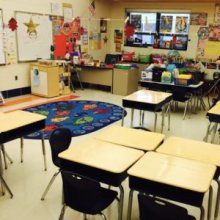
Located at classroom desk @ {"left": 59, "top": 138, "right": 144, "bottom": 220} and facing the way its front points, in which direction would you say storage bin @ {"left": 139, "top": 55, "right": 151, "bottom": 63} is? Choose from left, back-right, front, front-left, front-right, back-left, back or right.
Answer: back-right

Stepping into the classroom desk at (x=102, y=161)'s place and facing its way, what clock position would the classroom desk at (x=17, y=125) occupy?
the classroom desk at (x=17, y=125) is roughly at 3 o'clock from the classroom desk at (x=102, y=161).

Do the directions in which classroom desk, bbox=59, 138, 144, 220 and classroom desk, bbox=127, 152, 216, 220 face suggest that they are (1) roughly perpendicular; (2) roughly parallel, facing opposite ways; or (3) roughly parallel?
roughly parallel

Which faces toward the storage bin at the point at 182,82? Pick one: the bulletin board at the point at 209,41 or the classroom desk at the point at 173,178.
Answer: the bulletin board

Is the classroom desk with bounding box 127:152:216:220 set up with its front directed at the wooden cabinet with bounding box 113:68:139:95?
no

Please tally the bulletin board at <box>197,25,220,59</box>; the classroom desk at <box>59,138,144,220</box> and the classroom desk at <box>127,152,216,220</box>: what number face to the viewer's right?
0

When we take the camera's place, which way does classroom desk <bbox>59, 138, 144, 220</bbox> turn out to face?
facing the viewer and to the left of the viewer

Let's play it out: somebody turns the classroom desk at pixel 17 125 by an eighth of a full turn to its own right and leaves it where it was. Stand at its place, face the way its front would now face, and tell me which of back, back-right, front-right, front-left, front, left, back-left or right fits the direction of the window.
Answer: back-left

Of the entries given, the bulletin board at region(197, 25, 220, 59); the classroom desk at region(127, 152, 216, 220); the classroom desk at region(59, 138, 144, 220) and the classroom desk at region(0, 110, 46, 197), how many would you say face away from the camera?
0

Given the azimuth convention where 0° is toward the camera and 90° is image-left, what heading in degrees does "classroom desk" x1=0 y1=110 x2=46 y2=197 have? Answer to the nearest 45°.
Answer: approximately 315°

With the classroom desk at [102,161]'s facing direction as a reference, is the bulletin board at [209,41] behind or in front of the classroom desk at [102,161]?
behind

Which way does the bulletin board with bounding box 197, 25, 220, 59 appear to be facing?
toward the camera

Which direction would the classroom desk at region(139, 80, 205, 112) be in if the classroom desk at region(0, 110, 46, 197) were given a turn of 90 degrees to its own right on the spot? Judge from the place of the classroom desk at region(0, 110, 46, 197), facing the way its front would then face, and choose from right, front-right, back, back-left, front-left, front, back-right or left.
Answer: back

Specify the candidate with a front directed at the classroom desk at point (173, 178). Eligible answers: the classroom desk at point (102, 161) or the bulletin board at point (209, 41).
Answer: the bulletin board
